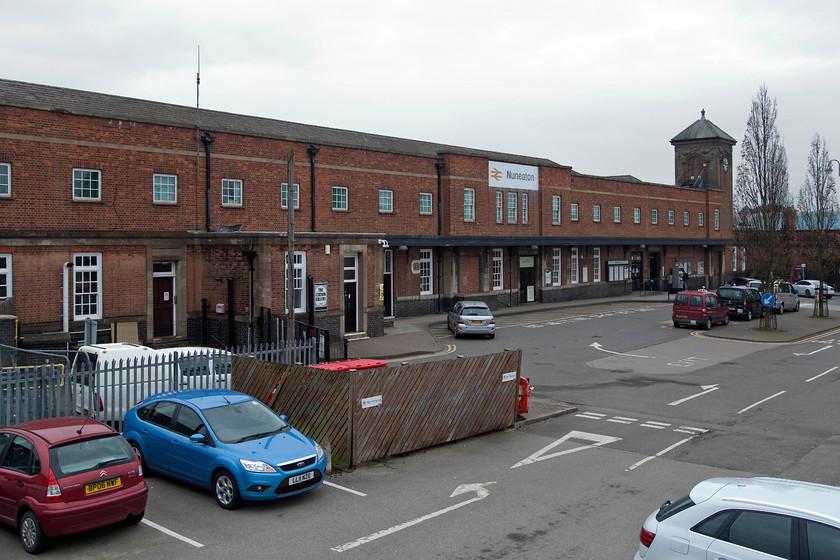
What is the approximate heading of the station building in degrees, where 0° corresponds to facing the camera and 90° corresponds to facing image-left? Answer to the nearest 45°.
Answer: approximately 315°

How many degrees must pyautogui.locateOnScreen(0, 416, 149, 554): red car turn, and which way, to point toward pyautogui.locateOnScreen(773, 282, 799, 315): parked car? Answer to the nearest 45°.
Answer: approximately 90° to its right

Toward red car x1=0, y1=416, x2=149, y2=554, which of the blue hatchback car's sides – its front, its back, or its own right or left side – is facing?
right

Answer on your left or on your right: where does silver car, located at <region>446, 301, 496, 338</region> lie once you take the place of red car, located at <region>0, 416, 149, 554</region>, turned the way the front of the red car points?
on your right

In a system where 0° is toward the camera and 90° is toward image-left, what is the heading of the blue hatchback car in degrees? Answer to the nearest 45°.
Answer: approximately 315°

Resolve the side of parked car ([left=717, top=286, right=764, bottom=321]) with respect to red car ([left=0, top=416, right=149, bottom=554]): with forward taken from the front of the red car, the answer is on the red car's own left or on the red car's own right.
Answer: on the red car's own right

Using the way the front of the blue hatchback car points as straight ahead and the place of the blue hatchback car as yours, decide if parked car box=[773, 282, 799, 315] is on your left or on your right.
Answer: on your left
